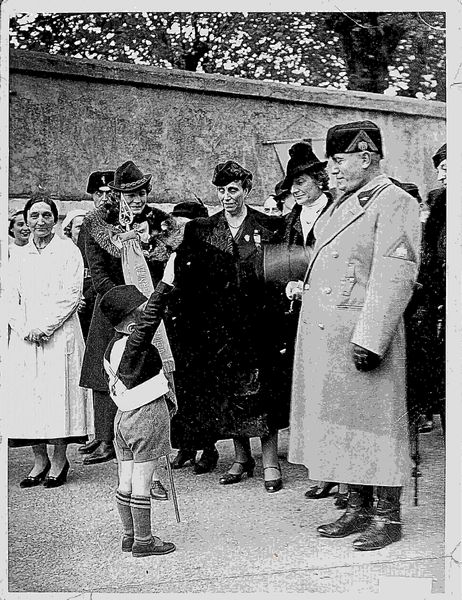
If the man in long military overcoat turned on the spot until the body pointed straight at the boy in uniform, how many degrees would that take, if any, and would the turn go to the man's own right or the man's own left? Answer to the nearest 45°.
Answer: approximately 45° to the man's own right

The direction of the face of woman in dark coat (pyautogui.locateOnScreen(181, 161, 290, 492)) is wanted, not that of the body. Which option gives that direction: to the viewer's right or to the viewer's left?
to the viewer's left

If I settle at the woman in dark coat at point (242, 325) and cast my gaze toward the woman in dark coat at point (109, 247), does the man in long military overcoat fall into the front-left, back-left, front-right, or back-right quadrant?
back-left

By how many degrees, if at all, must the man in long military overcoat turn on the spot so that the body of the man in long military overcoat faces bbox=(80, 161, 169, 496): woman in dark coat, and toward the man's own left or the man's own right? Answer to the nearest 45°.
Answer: approximately 45° to the man's own right

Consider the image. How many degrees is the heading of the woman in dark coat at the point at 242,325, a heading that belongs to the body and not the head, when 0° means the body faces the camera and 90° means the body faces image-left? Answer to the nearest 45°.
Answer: approximately 0°

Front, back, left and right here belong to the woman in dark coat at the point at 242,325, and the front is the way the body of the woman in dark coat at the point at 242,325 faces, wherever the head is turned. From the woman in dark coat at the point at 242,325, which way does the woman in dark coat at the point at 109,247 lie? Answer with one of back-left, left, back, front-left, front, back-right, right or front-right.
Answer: right

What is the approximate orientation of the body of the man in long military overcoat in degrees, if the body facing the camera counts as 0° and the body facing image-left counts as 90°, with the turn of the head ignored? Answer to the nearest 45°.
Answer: approximately 45°

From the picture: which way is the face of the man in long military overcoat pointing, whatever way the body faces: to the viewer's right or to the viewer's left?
to the viewer's left

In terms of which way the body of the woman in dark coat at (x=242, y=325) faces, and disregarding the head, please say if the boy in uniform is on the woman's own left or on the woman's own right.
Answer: on the woman's own right
